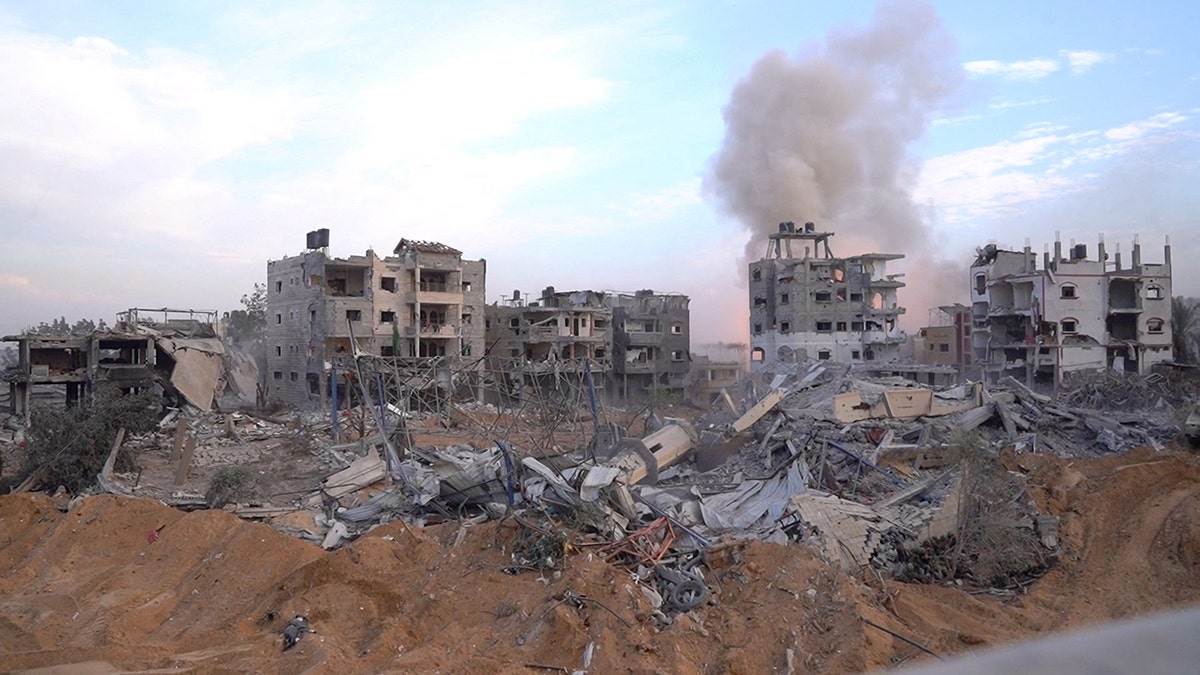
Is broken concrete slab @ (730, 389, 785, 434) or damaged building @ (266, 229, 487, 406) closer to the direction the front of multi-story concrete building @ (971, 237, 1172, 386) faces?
the broken concrete slab

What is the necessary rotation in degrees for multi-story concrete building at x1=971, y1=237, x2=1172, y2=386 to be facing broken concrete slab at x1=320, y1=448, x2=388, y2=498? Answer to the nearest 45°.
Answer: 0° — it already faces it

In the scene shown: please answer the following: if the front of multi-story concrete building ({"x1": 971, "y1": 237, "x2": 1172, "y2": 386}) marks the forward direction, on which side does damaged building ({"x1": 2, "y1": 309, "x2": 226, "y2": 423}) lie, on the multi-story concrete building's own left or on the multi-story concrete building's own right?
on the multi-story concrete building's own right

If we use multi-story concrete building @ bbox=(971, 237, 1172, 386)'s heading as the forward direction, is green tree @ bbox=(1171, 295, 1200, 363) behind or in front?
behind

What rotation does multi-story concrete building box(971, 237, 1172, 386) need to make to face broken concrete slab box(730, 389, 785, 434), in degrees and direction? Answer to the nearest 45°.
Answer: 0° — it already faces it

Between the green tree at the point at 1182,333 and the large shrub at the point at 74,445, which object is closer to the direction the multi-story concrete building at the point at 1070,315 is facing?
the large shrub

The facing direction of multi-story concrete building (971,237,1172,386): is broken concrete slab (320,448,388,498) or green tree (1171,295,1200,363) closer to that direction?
the broken concrete slab

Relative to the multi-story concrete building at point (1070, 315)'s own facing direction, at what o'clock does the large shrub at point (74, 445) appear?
The large shrub is roughly at 1 o'clock from the multi-story concrete building.

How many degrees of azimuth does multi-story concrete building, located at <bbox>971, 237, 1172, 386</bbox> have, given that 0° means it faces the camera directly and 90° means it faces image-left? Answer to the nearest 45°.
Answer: approximately 0°
